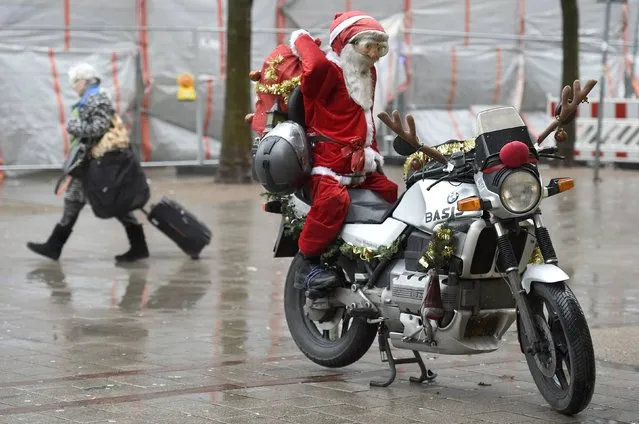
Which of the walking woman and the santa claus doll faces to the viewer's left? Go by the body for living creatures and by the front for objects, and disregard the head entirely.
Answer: the walking woman

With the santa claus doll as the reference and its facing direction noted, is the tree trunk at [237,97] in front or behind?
behind

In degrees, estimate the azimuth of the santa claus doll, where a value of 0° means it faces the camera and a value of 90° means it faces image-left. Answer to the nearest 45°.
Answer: approximately 315°

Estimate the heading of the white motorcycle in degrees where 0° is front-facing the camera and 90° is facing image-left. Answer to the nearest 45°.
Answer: approximately 315°

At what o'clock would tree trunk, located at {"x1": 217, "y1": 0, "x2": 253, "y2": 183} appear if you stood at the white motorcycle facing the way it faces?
The tree trunk is roughly at 7 o'clock from the white motorcycle.

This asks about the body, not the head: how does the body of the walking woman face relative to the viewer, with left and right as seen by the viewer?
facing to the left of the viewer

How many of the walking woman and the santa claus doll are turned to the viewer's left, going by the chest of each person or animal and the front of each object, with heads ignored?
1
